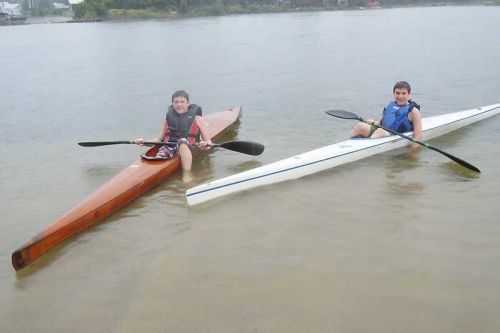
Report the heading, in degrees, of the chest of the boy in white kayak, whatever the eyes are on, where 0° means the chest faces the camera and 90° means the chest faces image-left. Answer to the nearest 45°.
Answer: approximately 45°

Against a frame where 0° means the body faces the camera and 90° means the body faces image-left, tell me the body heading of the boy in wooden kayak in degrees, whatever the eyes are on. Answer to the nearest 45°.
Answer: approximately 0°

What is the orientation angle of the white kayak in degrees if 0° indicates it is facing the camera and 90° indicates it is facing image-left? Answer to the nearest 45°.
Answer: approximately 45°
